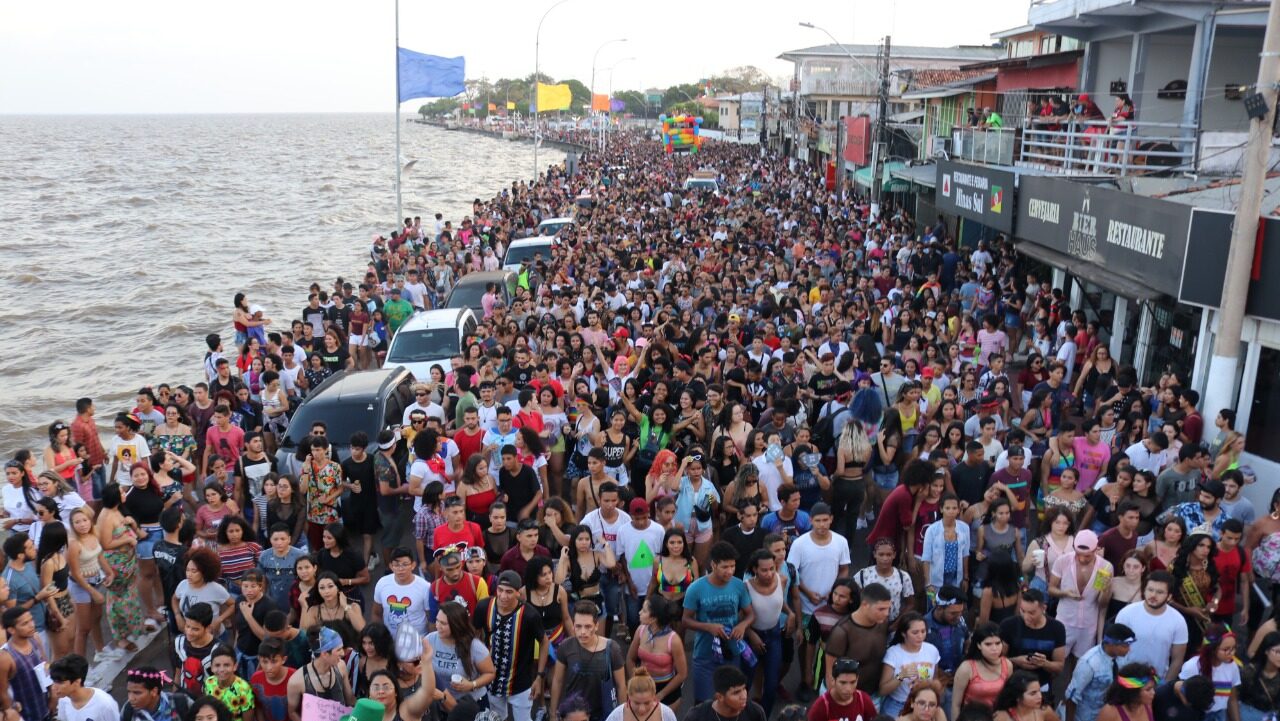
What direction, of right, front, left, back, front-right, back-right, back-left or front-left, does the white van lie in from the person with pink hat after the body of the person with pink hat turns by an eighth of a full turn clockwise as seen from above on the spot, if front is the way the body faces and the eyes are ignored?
right

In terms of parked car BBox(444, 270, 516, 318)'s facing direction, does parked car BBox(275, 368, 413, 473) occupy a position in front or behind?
in front

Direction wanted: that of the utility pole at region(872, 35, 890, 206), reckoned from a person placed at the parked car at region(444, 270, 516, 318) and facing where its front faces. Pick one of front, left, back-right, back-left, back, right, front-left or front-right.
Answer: back

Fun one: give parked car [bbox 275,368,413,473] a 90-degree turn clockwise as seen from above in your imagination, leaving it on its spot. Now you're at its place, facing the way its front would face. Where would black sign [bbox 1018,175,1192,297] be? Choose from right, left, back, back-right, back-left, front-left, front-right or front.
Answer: back-right

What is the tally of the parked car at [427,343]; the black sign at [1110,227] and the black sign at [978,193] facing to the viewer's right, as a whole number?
0

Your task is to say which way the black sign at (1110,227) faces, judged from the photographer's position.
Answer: facing the viewer and to the left of the viewer

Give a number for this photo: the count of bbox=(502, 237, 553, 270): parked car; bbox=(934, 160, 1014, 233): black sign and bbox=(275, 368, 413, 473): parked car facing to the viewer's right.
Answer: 0

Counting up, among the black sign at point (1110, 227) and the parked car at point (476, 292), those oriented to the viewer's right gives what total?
0

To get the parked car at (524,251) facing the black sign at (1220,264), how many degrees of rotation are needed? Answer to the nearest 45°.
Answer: approximately 90° to its left

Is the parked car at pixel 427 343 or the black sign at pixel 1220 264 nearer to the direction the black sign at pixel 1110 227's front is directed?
the parked car

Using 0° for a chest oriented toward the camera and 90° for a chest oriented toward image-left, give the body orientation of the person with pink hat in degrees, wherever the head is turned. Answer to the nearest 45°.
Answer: approximately 0°
